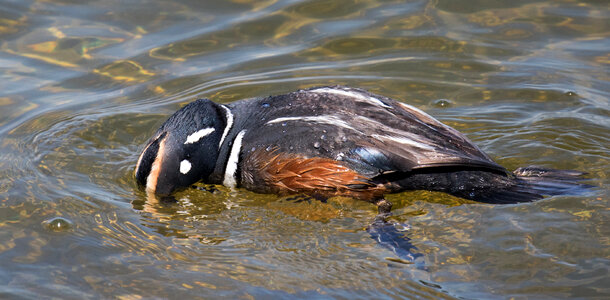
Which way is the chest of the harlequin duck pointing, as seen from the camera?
to the viewer's left
